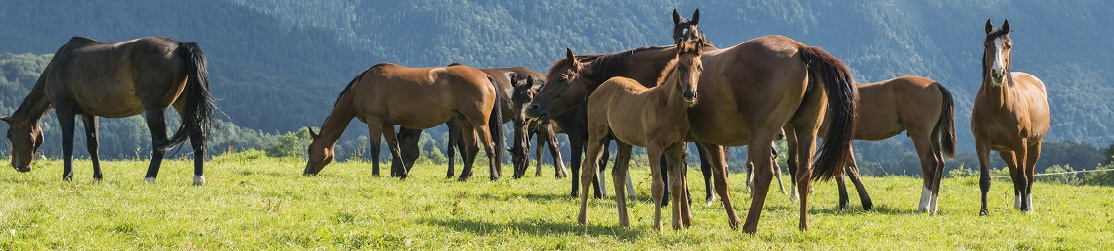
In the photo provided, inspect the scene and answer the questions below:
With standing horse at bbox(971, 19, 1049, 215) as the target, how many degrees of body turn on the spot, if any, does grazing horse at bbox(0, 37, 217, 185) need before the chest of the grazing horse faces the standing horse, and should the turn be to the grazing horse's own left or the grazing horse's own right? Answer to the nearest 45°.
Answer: approximately 135° to the grazing horse's own left

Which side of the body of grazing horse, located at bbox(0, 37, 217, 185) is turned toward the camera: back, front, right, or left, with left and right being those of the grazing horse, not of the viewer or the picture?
left

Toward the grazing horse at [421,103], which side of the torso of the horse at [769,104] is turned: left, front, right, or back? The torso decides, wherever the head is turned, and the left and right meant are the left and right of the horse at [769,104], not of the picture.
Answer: front

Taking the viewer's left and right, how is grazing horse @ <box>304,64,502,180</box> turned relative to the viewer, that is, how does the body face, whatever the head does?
facing to the left of the viewer

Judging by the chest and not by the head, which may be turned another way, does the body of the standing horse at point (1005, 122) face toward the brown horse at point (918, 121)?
no

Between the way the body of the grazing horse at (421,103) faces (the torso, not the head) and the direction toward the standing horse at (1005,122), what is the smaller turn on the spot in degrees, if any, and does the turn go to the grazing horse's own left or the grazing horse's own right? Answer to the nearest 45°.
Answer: approximately 135° to the grazing horse's own left

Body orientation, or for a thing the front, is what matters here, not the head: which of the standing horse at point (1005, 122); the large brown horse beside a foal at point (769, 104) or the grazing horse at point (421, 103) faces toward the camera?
the standing horse

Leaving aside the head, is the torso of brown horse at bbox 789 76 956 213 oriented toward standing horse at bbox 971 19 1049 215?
no

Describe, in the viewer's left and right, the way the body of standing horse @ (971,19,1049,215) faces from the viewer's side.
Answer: facing the viewer

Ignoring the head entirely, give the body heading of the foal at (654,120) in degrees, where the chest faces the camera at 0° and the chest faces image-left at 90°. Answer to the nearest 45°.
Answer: approximately 315°

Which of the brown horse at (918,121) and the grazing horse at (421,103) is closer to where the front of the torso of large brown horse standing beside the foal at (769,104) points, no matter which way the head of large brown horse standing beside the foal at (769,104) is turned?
the grazing horse

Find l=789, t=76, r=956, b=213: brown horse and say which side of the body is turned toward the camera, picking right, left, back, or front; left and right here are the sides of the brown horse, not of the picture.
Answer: left

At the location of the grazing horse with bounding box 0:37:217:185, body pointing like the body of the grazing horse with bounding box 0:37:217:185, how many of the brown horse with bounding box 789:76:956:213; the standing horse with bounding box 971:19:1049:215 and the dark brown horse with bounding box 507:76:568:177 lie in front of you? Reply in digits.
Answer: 0

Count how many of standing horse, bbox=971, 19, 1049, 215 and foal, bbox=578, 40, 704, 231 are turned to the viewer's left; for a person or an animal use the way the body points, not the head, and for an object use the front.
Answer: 0

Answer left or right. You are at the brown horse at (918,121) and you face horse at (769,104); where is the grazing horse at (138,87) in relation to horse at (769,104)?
right
